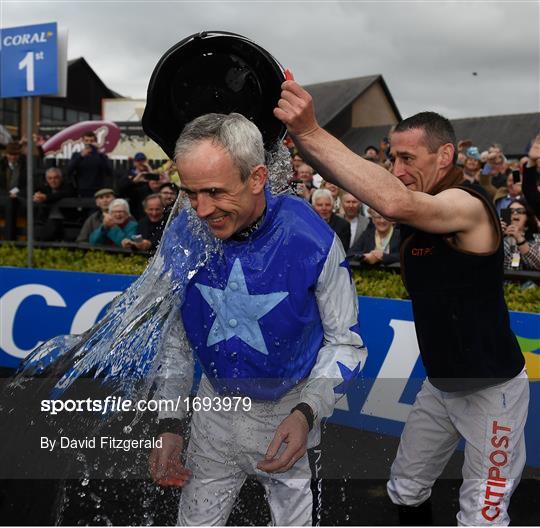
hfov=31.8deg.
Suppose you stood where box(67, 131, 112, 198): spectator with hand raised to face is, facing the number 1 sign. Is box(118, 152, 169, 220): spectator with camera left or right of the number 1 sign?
left

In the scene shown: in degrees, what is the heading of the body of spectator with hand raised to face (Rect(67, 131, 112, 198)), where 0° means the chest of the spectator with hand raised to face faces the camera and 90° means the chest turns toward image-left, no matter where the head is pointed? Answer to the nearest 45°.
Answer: approximately 0°

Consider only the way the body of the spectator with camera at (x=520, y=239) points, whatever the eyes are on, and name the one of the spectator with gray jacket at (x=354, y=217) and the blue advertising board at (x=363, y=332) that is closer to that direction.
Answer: the blue advertising board

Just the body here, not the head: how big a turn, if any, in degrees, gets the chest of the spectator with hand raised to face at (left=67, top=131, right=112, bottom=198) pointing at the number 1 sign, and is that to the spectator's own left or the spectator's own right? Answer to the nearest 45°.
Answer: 0° — they already face it

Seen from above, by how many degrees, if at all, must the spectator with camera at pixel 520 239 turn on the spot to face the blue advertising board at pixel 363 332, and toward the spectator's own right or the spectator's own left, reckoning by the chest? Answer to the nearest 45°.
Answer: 0° — they already face it

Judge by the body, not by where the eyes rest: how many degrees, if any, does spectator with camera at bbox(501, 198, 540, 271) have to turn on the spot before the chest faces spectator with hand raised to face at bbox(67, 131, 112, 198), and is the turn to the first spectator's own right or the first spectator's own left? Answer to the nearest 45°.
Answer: approximately 90° to the first spectator's own right

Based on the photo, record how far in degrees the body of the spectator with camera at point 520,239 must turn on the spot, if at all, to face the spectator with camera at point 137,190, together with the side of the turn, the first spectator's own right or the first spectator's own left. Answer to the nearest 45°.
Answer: approximately 90° to the first spectator's own right

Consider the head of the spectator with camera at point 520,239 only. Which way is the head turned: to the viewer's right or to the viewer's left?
to the viewer's left

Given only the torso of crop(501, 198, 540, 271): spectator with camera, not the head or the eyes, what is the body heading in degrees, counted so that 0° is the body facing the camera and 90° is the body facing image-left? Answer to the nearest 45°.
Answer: approximately 45°
